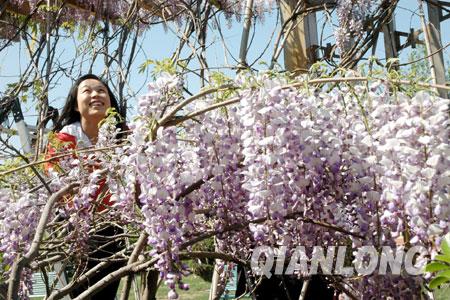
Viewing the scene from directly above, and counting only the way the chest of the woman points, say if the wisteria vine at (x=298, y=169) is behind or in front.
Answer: in front

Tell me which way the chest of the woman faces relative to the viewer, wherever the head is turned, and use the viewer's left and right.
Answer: facing the viewer and to the right of the viewer

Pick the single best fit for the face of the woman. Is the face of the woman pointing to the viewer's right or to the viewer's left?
to the viewer's right
